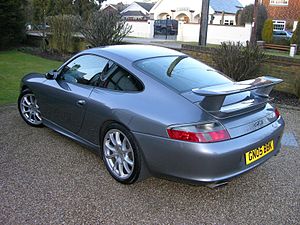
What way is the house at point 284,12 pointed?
toward the camera

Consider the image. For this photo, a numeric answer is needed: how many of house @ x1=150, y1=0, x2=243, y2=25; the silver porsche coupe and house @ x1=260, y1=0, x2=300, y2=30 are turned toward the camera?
2

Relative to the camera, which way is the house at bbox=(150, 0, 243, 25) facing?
toward the camera

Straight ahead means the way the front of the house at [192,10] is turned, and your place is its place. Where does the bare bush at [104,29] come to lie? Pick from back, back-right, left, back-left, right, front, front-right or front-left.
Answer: front

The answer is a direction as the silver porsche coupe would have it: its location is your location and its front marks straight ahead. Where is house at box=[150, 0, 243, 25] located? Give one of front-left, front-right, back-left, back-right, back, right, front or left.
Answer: front-right

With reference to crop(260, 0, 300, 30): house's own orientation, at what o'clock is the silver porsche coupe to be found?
The silver porsche coupe is roughly at 12 o'clock from the house.

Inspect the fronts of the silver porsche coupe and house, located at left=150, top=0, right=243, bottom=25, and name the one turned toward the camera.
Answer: the house

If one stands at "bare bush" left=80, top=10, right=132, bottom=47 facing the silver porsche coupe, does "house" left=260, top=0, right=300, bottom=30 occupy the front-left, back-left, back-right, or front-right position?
back-left

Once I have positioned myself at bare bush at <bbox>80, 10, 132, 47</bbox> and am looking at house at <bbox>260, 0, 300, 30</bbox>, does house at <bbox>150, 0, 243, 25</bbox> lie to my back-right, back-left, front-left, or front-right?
front-left

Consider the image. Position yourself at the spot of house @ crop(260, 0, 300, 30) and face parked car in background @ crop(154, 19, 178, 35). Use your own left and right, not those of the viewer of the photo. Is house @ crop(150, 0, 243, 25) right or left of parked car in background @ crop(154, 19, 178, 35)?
right

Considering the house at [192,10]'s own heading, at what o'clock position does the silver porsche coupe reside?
The silver porsche coupe is roughly at 12 o'clock from the house.

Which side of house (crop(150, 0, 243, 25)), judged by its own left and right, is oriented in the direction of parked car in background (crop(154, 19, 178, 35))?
front

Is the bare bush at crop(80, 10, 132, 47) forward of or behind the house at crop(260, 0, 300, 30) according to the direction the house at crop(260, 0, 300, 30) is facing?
forward

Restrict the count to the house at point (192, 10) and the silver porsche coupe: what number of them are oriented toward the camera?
1

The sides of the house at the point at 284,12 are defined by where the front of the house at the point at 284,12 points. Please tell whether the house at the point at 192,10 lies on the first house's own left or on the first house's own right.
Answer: on the first house's own right

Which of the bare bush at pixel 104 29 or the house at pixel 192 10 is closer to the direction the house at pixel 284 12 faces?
the bare bush
